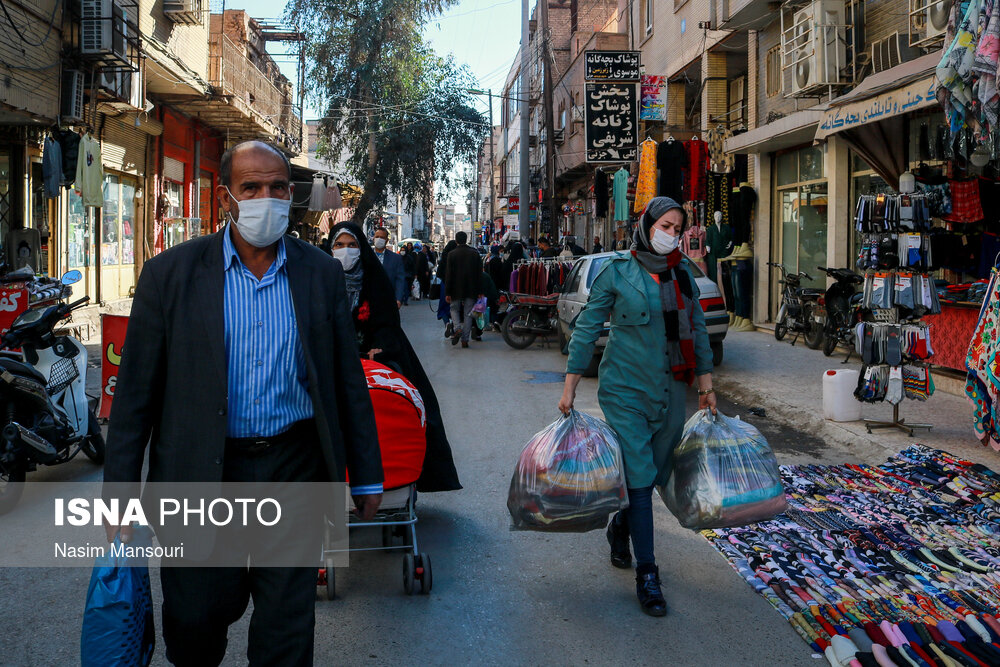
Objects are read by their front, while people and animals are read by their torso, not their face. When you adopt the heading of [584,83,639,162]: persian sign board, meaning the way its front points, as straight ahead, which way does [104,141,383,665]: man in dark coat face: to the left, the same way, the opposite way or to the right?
the same way

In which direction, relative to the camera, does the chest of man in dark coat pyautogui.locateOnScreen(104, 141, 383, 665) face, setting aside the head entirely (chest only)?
toward the camera

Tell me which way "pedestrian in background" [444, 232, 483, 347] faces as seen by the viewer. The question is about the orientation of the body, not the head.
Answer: away from the camera

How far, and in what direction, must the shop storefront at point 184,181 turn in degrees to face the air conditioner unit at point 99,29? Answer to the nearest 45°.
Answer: approximately 45° to its right

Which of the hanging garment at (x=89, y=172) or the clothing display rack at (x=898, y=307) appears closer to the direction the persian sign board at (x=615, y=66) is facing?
the clothing display rack

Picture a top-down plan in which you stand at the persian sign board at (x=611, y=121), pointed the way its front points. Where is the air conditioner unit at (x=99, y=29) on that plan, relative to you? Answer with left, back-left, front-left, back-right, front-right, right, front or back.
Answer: front-right

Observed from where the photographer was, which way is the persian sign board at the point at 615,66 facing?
facing the viewer

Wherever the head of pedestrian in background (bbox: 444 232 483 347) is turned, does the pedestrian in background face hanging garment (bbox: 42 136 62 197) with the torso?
no

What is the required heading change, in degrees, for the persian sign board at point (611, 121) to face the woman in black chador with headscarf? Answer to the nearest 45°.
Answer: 0° — it already faces them

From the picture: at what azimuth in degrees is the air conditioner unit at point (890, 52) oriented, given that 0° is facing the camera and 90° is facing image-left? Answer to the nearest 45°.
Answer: approximately 45°

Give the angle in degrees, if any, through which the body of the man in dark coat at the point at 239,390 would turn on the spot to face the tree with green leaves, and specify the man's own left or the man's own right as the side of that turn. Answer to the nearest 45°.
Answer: approximately 180°

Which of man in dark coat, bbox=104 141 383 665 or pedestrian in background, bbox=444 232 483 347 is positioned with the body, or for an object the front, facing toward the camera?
the man in dark coat

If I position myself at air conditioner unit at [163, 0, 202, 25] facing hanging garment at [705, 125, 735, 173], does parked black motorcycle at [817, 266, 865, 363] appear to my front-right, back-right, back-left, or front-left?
front-right

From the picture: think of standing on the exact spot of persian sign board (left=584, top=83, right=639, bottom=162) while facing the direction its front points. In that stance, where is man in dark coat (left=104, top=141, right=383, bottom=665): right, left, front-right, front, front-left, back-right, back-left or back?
front

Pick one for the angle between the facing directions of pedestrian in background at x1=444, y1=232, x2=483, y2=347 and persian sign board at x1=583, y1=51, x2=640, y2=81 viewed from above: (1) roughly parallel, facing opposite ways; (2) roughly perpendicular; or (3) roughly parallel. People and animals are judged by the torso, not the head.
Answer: roughly parallel, facing opposite ways

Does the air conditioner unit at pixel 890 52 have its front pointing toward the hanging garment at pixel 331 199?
no

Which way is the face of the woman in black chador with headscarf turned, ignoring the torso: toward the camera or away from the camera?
toward the camera

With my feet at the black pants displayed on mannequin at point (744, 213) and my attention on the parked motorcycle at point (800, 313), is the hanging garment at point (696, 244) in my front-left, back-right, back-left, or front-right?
back-right

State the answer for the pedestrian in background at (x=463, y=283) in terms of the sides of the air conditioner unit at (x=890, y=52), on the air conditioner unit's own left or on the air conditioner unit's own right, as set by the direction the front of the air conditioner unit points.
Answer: on the air conditioner unit's own right

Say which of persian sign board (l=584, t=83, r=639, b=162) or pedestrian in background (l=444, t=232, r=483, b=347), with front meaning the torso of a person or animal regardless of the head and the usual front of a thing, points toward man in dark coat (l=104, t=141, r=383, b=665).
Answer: the persian sign board

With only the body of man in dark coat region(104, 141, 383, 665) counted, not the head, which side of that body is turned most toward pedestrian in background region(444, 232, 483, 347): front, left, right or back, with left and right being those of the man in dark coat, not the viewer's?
back
